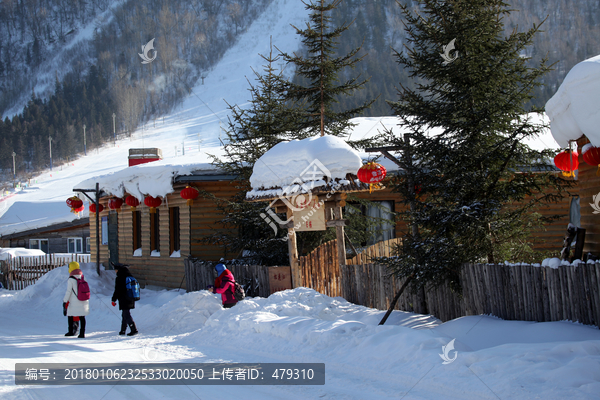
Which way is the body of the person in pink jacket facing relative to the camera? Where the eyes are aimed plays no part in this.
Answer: to the viewer's left

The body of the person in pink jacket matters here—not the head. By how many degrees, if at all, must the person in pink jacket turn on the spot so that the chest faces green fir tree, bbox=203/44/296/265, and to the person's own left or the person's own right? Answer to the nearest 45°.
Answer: approximately 90° to the person's own right

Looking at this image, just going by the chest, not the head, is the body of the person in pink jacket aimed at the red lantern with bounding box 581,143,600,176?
no

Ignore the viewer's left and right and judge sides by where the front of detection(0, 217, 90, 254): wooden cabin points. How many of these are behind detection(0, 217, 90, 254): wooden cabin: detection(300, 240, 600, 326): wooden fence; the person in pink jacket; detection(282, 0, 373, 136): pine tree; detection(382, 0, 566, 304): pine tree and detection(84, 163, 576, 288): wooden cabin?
0

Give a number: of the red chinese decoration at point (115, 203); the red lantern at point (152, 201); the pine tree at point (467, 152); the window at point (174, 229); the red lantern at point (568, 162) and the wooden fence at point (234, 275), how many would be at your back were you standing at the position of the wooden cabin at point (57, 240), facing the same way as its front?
0

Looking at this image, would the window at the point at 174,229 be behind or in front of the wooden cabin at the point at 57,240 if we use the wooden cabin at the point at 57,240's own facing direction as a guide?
in front

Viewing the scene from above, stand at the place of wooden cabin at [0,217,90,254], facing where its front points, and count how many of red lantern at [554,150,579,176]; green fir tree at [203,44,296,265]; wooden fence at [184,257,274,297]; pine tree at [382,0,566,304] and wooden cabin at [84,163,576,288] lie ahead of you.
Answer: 5

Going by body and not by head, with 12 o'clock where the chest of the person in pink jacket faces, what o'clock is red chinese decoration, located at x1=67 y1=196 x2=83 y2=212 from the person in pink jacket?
The red chinese decoration is roughly at 2 o'clock from the person in pink jacket.

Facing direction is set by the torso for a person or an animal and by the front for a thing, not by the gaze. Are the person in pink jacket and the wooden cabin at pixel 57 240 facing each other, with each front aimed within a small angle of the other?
no

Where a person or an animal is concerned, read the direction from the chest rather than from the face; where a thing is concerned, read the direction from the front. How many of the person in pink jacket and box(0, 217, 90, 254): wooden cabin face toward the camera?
1

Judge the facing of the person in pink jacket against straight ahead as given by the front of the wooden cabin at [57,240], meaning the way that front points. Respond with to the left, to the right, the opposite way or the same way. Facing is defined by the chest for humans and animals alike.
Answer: to the right

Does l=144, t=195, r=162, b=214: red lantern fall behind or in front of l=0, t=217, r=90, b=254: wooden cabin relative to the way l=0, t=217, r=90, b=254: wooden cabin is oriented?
in front

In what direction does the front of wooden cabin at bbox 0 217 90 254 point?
toward the camera
